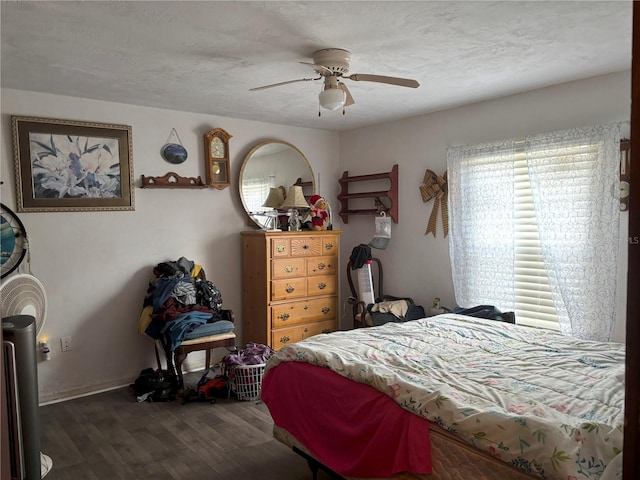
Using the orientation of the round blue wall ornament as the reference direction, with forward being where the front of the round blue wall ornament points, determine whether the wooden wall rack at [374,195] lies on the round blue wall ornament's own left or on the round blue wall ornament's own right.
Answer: on the round blue wall ornament's own left

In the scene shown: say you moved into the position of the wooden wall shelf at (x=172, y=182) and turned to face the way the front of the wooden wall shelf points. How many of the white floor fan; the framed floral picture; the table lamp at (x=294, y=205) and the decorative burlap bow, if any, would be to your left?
2

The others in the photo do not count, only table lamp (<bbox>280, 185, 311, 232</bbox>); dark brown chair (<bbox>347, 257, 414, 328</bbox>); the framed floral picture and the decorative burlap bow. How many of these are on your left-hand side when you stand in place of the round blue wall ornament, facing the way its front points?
3

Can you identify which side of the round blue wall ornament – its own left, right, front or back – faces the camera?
front

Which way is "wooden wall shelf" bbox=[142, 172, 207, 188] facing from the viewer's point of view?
toward the camera

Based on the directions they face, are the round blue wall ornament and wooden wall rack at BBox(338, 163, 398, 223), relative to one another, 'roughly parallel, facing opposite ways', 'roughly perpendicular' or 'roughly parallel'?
roughly perpendicular

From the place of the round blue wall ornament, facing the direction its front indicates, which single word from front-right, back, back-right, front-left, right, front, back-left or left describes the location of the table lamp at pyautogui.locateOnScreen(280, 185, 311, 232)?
left

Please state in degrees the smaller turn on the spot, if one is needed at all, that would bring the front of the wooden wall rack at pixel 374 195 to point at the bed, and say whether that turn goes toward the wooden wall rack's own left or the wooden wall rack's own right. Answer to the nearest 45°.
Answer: approximately 45° to the wooden wall rack's own left

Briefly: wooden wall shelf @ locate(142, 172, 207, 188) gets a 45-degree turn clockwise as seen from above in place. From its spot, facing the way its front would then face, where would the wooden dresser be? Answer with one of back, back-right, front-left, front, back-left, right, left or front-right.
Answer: back-left

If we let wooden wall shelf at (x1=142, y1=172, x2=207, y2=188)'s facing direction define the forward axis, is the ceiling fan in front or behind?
in front

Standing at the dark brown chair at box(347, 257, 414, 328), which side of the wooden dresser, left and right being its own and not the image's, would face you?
left

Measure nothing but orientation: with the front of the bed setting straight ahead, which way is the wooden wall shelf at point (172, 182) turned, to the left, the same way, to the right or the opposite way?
to the left

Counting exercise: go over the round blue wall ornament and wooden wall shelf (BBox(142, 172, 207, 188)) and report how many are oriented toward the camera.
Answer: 2

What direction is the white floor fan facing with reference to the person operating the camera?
facing the viewer and to the right of the viewer

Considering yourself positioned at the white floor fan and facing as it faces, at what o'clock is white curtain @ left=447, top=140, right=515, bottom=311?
The white curtain is roughly at 11 o'clock from the white floor fan.
